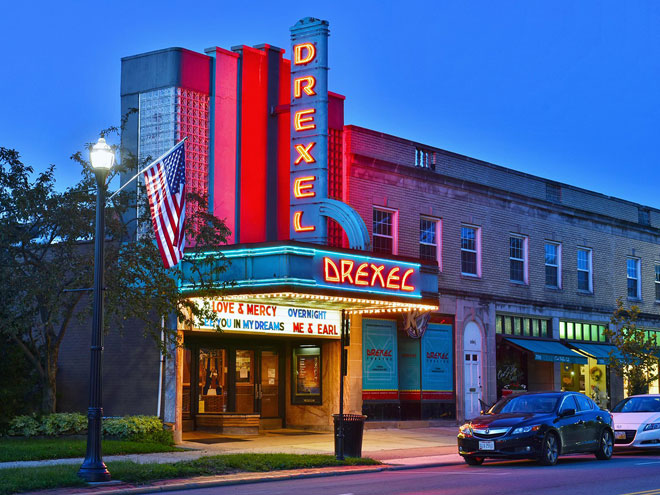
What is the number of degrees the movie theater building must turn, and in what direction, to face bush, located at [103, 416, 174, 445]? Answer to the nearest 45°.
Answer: approximately 90° to its right

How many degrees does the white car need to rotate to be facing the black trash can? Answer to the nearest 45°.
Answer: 0° — it already faces it

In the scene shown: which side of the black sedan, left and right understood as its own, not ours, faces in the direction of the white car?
back

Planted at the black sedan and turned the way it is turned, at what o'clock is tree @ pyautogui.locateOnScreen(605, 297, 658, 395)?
The tree is roughly at 5 o'clock from the black sedan.

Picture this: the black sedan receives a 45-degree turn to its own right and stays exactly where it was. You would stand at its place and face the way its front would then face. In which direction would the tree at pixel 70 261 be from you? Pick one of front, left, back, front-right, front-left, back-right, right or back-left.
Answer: front

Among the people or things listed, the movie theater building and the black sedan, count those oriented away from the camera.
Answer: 0

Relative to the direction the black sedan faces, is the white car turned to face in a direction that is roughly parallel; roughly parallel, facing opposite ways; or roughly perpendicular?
roughly parallel

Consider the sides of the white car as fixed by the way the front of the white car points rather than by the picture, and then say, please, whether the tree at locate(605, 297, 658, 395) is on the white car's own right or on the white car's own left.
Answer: on the white car's own right

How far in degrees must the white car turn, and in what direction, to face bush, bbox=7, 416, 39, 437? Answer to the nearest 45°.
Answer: approximately 45° to its right

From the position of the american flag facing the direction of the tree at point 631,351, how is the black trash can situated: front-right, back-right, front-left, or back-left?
front-right

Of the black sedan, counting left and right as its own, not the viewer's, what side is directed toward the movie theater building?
right

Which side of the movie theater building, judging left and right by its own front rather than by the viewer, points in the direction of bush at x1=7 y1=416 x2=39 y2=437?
right

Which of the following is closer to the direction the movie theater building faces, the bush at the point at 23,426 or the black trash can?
the black trash can

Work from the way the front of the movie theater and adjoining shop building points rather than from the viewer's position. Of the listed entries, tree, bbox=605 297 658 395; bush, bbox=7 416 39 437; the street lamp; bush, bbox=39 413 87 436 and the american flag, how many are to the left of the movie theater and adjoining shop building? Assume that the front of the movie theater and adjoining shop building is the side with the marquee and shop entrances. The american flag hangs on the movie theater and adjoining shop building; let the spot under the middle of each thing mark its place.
1

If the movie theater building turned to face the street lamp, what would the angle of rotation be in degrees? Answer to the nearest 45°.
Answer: approximately 45° to its right

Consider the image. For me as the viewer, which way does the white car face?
facing the viewer and to the left of the viewer

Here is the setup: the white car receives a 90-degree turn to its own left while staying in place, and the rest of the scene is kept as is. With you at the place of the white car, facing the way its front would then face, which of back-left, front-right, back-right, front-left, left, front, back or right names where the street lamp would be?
right

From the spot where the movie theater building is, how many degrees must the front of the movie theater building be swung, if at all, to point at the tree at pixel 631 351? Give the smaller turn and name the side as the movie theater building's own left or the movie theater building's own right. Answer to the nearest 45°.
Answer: approximately 90° to the movie theater building's own left

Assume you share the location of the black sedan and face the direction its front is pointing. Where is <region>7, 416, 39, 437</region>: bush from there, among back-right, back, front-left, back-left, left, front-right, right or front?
front-right

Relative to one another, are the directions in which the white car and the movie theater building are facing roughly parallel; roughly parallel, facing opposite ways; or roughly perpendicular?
roughly perpendicular

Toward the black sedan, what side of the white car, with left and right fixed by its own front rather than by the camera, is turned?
front
